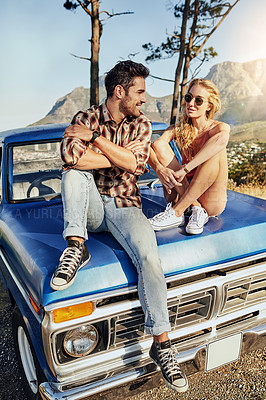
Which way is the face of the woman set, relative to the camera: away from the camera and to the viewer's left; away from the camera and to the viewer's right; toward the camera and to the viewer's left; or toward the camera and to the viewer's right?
toward the camera and to the viewer's left

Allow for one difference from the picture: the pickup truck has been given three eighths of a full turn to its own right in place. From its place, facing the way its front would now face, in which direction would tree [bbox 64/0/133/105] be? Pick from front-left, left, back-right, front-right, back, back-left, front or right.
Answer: right

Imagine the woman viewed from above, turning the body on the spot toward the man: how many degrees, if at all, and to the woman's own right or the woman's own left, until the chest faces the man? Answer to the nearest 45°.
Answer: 0° — they already face them

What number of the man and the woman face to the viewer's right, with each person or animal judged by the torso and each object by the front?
0

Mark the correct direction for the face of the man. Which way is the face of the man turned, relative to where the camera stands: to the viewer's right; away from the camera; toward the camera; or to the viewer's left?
to the viewer's right

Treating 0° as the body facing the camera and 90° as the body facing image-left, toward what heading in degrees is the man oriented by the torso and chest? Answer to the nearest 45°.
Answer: approximately 0°

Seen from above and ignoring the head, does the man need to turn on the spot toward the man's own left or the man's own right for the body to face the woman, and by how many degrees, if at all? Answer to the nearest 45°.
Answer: approximately 135° to the man's own left

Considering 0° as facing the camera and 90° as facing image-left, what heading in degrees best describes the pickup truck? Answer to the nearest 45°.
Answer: approximately 315°

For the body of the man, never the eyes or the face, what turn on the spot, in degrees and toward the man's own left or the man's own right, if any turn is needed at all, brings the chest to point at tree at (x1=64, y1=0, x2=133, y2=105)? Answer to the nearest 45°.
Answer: approximately 180°
